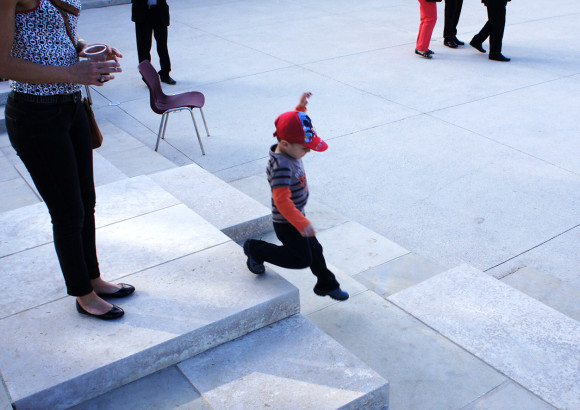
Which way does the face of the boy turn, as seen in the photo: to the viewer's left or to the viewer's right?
to the viewer's right

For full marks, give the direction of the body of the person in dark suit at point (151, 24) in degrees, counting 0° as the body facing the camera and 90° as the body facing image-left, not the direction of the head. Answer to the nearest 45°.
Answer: approximately 315°

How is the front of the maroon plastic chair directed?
to the viewer's right

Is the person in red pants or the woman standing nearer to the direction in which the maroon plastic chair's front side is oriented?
the person in red pants
